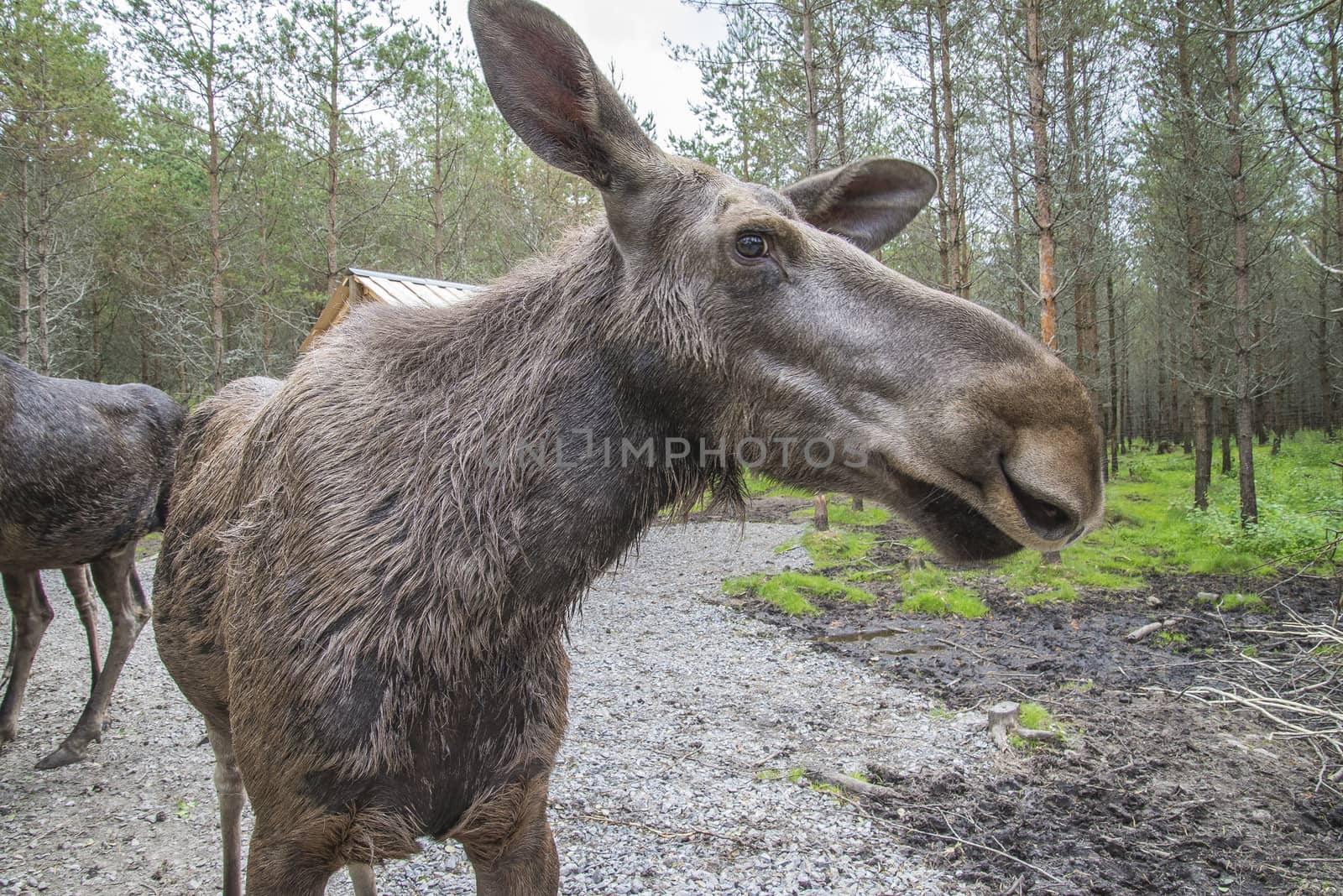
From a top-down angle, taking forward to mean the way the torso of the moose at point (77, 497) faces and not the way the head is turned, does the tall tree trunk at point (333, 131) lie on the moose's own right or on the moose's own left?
on the moose's own right

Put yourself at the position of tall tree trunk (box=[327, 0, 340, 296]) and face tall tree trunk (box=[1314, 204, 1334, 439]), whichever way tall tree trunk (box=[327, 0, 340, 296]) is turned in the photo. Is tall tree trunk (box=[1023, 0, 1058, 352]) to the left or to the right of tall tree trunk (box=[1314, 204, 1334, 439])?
right

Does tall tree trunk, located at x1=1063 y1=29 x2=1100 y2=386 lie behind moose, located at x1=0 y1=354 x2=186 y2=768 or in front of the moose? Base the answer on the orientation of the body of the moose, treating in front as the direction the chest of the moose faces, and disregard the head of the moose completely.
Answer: behind

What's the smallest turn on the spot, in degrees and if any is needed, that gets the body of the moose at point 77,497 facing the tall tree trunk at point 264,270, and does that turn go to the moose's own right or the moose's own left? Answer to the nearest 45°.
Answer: approximately 90° to the moose's own right

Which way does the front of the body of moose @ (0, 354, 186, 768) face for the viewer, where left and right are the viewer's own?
facing to the left of the viewer

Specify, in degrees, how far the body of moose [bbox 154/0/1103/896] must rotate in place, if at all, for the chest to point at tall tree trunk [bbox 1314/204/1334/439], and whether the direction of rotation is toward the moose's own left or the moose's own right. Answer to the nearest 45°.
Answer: approximately 90° to the moose's own left

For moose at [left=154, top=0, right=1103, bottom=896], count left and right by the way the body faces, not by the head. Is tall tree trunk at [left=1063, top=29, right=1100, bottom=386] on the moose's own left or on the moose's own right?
on the moose's own left

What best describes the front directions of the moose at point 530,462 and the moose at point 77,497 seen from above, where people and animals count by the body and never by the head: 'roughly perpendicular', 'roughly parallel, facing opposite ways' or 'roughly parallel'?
roughly perpendicular

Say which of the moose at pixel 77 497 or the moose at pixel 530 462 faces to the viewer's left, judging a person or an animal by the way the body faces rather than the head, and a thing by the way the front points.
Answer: the moose at pixel 77 497

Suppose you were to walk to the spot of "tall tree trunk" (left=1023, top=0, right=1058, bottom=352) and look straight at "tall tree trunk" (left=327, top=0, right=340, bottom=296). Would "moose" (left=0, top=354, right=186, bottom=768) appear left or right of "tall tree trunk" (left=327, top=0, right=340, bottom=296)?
left

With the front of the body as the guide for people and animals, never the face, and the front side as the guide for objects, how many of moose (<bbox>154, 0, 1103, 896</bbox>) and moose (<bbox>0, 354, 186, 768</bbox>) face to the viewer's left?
1

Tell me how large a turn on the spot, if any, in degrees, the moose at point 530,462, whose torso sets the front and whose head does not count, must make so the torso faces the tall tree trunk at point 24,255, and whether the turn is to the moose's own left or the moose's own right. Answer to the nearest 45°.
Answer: approximately 180°
